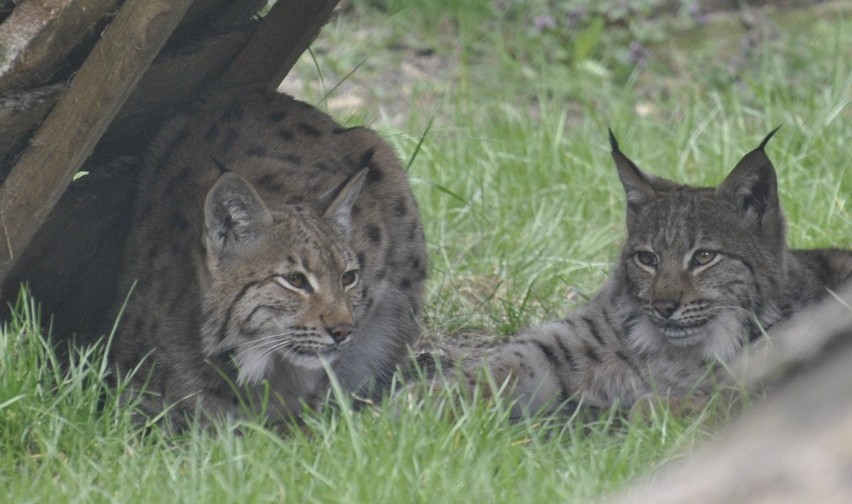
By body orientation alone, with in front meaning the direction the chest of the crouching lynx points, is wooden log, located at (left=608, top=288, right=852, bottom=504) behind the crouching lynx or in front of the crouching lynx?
in front

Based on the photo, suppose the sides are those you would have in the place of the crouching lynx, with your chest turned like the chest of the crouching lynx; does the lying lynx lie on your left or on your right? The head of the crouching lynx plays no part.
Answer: on your left

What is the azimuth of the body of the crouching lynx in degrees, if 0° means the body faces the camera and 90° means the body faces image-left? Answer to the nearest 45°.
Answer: approximately 0°
